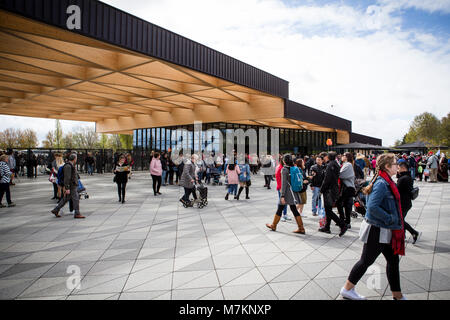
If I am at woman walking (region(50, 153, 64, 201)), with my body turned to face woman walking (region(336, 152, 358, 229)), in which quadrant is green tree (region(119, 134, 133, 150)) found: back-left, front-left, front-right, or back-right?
back-left

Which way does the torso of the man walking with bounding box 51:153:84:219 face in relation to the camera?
to the viewer's right

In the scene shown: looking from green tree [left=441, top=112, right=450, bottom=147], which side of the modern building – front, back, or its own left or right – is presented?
left
